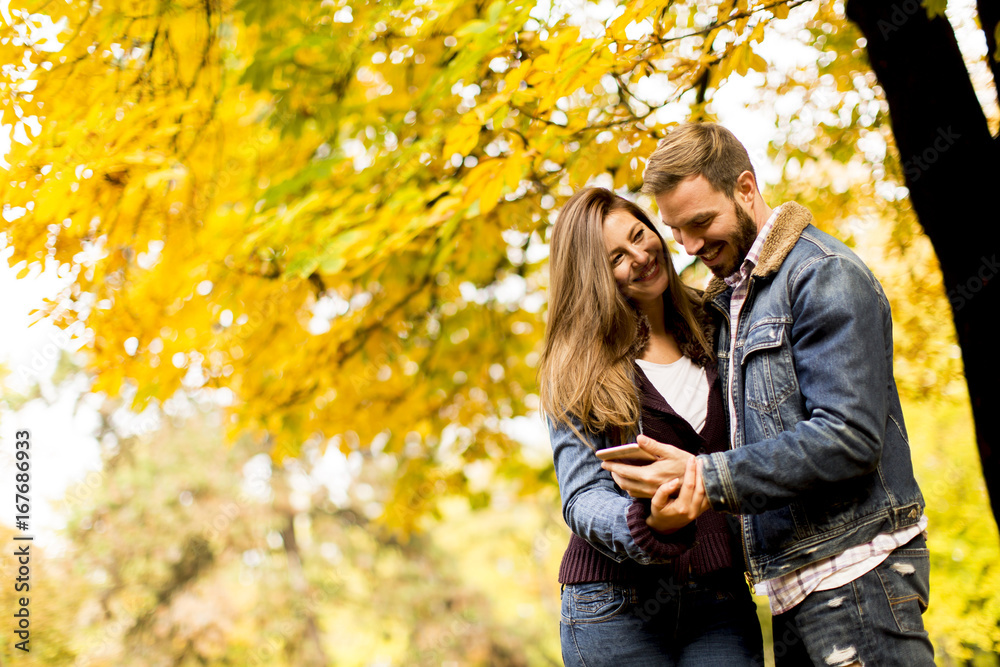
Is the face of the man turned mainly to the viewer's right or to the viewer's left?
to the viewer's left

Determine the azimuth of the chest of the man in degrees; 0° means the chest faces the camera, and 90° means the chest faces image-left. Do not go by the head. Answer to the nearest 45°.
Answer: approximately 45°

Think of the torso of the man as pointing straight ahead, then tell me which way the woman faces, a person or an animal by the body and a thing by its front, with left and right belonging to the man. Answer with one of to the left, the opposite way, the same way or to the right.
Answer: to the left

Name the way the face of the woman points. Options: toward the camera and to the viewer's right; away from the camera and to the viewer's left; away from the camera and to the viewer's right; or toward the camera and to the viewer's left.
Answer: toward the camera and to the viewer's right

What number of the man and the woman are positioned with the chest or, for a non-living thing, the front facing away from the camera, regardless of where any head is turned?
0

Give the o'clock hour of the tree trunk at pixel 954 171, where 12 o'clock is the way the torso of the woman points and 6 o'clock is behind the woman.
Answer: The tree trunk is roughly at 9 o'clock from the woman.

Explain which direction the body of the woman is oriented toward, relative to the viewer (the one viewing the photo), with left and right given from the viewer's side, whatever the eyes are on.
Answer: facing the viewer and to the right of the viewer
